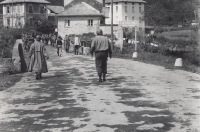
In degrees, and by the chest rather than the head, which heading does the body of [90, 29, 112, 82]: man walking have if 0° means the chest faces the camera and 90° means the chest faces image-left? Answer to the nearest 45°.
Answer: approximately 180°

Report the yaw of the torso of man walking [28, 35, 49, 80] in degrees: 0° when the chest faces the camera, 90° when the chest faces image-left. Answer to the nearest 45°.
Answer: approximately 180°

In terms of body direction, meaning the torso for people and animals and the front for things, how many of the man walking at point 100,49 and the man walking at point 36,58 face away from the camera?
2

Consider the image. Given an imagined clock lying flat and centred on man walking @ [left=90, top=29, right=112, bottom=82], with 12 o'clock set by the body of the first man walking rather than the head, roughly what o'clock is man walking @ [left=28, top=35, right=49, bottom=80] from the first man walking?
The man walking @ [left=28, top=35, right=49, bottom=80] is roughly at 10 o'clock from the man walking @ [left=90, top=29, right=112, bottom=82].

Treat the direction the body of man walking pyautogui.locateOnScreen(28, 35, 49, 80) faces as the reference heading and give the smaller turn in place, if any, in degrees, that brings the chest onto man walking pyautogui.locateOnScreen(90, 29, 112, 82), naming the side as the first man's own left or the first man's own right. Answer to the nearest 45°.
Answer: approximately 135° to the first man's own right
